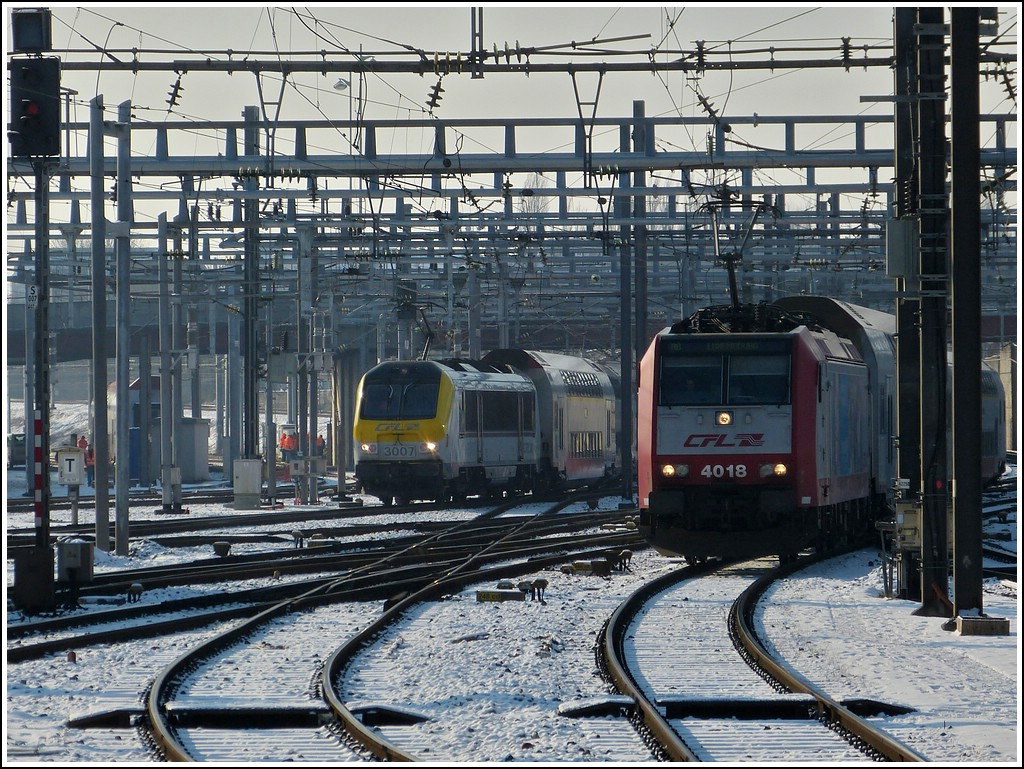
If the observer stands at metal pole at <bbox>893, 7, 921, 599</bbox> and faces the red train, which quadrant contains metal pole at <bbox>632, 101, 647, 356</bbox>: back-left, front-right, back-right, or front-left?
front-right

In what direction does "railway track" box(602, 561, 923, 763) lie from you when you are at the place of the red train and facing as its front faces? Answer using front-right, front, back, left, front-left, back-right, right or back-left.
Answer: front

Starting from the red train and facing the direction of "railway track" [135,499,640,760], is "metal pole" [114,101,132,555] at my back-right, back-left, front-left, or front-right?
front-right

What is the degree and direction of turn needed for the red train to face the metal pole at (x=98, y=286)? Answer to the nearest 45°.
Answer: approximately 90° to its right

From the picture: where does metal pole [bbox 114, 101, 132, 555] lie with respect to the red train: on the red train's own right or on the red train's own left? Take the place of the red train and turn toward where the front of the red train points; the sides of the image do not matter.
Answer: on the red train's own right

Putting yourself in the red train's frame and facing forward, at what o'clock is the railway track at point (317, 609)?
The railway track is roughly at 1 o'clock from the red train.

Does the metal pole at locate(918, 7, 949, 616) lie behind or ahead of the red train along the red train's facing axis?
ahead

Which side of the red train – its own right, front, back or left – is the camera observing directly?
front

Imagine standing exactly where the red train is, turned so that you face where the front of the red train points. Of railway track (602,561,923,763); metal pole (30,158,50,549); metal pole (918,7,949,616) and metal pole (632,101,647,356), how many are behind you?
1

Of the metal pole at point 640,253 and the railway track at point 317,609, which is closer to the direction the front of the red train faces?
the railway track

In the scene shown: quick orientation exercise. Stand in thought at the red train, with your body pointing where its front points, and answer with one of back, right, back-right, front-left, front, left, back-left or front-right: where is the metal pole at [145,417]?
back-right

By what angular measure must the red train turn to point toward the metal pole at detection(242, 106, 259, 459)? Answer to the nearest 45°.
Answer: approximately 135° to its right

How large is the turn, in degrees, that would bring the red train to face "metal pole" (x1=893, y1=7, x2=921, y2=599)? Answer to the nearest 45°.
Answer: approximately 45° to its left
